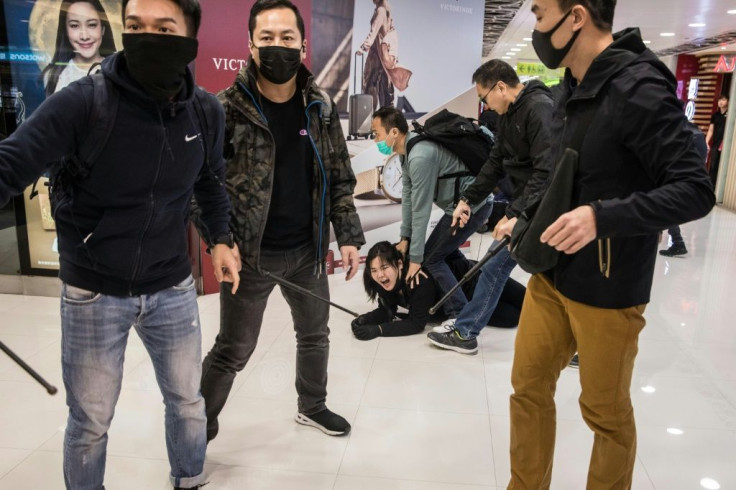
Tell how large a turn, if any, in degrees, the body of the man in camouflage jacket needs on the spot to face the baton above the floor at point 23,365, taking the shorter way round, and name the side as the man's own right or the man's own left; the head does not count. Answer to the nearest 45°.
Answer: approximately 45° to the man's own right

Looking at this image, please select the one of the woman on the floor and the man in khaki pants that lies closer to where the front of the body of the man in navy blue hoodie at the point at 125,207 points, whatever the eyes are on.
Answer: the man in khaki pants

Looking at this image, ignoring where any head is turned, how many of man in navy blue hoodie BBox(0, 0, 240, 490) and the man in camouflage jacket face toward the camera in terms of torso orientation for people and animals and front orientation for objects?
2

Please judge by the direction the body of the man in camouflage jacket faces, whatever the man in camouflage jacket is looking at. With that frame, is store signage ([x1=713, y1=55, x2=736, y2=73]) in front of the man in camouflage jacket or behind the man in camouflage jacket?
behind

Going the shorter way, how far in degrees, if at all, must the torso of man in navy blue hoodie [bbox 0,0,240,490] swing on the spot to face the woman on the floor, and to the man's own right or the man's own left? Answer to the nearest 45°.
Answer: approximately 135° to the man's own left

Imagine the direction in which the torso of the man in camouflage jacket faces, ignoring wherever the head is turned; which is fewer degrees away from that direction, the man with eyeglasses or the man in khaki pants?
the man in khaki pants

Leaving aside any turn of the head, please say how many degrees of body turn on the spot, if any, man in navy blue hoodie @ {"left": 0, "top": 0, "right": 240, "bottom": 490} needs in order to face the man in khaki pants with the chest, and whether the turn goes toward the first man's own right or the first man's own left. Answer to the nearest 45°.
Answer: approximately 90° to the first man's own left

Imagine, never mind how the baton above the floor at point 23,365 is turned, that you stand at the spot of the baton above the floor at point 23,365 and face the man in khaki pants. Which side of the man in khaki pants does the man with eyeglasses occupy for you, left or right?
left

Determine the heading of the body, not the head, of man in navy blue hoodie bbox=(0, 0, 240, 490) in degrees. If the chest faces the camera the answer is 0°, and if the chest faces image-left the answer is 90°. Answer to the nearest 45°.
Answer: approximately 0°

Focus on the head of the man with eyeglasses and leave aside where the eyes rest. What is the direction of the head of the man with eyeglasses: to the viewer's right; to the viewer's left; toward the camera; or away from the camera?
to the viewer's left
